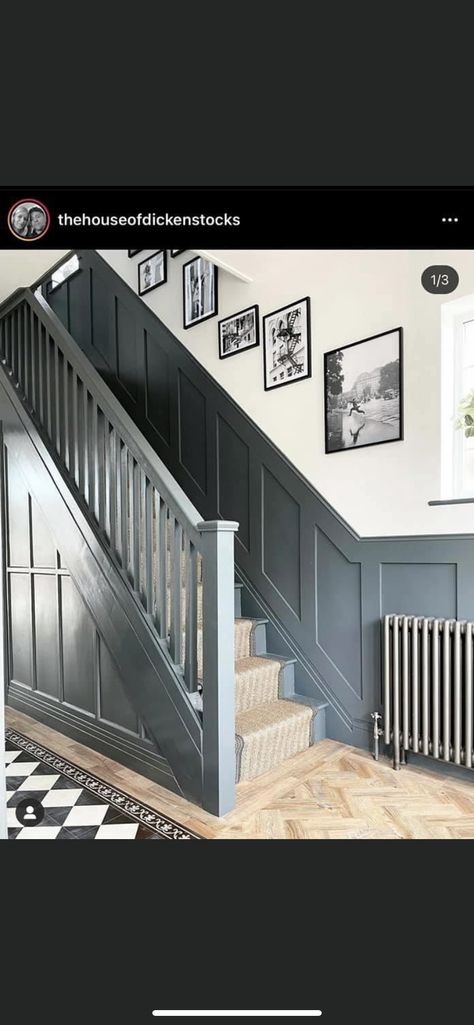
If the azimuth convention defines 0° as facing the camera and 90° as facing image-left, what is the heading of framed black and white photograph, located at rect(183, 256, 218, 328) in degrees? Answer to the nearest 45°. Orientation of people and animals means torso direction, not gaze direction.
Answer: approximately 45°

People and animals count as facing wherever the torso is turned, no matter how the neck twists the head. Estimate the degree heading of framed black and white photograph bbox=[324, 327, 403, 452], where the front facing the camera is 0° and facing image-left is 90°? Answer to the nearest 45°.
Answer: approximately 45°
